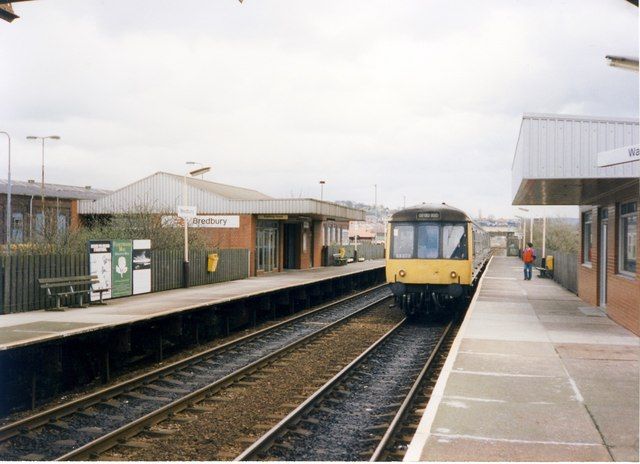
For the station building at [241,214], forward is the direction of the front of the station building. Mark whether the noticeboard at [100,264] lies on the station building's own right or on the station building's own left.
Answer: on the station building's own right

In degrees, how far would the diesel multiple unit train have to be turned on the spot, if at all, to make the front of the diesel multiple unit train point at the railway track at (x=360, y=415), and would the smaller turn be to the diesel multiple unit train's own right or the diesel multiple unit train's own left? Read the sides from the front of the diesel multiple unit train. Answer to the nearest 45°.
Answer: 0° — it already faces it

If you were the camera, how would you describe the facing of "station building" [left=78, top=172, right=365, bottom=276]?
facing the viewer and to the right of the viewer

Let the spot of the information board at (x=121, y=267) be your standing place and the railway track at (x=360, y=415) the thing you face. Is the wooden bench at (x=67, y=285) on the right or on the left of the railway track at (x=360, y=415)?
right

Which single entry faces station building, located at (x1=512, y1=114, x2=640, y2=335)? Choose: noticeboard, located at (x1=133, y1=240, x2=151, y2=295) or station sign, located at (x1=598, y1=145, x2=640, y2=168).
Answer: the noticeboard

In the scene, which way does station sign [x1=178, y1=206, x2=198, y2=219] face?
toward the camera

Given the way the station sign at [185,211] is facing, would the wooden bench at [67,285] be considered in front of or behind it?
in front

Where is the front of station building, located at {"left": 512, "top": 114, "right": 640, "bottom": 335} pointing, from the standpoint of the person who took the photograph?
facing the viewer and to the left of the viewer

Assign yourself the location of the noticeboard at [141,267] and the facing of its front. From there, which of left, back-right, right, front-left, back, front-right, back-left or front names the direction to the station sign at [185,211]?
left

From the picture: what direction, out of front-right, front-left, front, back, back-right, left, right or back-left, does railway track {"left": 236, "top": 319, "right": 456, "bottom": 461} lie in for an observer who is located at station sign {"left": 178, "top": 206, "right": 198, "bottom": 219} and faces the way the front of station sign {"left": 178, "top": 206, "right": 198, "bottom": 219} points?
front

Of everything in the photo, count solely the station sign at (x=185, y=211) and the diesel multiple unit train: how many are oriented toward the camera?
2

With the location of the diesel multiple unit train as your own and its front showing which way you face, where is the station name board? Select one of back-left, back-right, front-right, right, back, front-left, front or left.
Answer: back-right

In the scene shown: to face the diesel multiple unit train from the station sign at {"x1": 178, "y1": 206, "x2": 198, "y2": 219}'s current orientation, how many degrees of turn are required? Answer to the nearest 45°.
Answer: approximately 45° to its left

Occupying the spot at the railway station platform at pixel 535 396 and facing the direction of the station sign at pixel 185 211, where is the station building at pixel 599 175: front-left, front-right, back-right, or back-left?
front-right

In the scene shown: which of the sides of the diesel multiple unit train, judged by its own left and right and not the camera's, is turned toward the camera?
front
